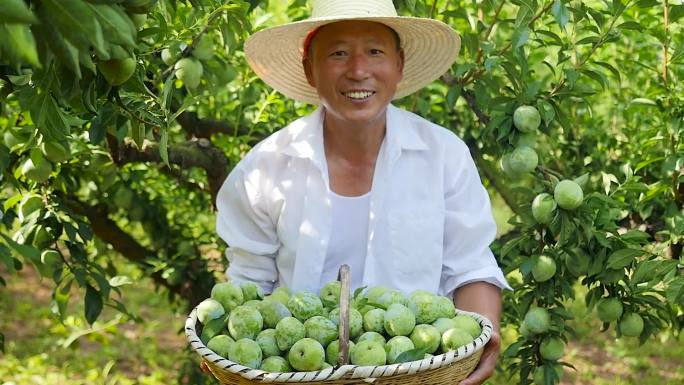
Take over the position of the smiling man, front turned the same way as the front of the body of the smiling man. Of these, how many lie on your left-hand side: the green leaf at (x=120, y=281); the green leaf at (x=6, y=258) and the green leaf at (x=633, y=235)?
1

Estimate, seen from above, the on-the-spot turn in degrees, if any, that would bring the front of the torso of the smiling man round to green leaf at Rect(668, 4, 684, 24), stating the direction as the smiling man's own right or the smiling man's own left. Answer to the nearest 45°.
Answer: approximately 90° to the smiling man's own left

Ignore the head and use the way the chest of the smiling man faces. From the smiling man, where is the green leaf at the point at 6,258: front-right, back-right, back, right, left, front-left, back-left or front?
front-right

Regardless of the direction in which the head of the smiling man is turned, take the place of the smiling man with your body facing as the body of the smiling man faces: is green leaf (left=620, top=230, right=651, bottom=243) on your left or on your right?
on your left

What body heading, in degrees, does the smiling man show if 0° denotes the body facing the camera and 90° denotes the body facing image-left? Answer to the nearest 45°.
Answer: approximately 0°

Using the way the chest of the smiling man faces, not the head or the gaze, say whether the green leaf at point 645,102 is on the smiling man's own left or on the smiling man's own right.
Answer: on the smiling man's own left
